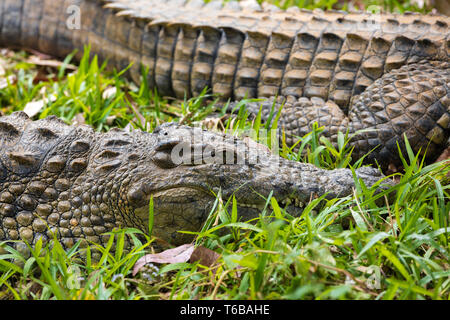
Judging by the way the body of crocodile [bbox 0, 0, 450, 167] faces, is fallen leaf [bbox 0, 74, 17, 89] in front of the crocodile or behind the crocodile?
behind

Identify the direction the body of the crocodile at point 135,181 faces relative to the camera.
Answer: to the viewer's right

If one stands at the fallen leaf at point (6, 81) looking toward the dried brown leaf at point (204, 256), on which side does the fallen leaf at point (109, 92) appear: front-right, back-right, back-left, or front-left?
front-left

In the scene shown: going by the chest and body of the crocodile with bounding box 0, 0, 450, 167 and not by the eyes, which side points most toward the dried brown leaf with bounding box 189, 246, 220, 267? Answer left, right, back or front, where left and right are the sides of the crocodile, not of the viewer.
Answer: right

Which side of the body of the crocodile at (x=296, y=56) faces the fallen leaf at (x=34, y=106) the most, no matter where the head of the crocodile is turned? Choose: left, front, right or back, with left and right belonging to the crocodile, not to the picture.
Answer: back

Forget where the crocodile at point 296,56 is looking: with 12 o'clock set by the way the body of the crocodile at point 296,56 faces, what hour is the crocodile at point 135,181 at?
the crocodile at point 135,181 is roughly at 4 o'clock from the crocodile at point 296,56.

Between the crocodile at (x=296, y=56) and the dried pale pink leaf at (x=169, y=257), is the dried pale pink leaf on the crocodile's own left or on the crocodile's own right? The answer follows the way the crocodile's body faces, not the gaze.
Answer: on the crocodile's own right

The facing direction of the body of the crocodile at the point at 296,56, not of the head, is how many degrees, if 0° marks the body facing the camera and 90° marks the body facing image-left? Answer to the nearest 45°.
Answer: approximately 270°
